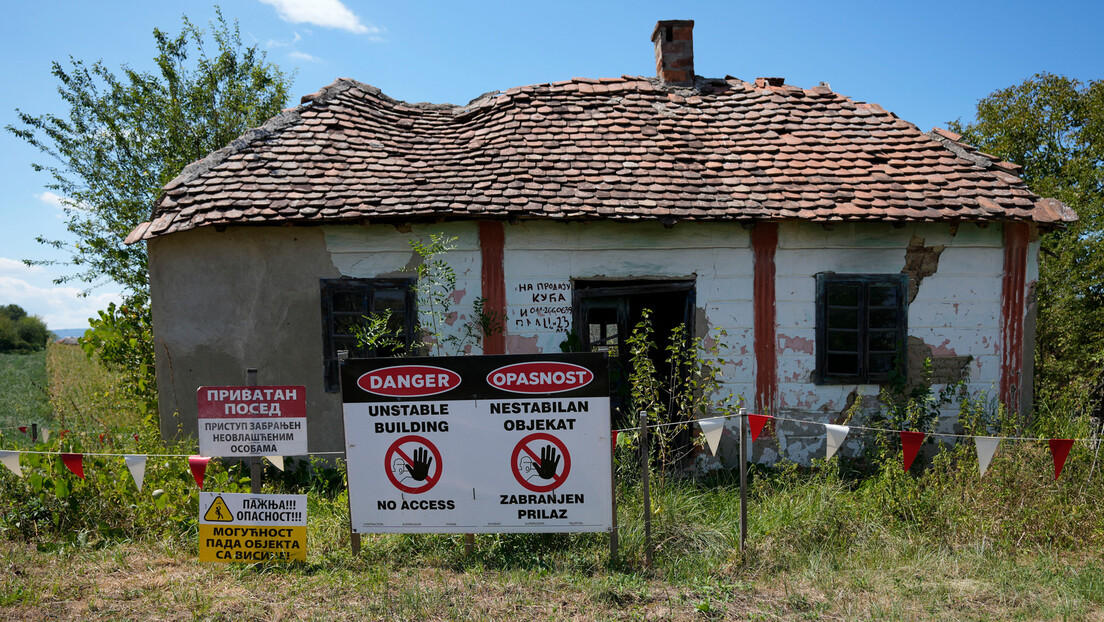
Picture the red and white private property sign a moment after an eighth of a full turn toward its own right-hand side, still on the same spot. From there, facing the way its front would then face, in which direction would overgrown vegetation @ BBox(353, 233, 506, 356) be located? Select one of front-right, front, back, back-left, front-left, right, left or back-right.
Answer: back

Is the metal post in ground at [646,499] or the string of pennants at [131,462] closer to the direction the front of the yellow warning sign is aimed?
the metal post in ground

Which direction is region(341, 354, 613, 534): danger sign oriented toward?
toward the camera

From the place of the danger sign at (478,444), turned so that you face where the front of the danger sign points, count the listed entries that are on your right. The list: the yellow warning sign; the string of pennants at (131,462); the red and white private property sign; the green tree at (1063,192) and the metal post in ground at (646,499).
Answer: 3

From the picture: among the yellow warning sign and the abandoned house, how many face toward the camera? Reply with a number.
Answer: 2

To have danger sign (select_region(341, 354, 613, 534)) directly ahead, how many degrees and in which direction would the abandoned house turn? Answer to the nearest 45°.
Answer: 0° — it already faces it

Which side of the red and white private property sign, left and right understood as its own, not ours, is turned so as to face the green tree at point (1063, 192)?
left

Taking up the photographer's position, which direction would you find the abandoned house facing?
facing the viewer

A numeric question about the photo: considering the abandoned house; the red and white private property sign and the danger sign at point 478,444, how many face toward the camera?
3

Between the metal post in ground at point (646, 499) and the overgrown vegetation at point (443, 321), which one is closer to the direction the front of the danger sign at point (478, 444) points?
the metal post in ground

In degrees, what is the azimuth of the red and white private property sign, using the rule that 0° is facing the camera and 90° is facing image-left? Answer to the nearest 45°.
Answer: approximately 0°

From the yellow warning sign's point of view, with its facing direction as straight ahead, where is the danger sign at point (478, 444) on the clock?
The danger sign is roughly at 10 o'clock from the yellow warning sign.

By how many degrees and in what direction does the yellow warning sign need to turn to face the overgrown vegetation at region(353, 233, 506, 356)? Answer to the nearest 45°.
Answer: approximately 135° to its left
